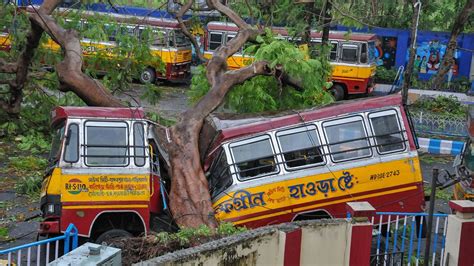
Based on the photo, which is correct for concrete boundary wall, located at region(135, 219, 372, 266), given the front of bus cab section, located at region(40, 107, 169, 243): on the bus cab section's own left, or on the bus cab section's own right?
on the bus cab section's own left
